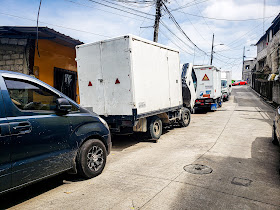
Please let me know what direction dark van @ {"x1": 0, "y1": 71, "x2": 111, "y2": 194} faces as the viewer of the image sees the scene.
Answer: facing away from the viewer and to the right of the viewer

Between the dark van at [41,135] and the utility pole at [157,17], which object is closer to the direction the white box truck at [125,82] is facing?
the utility pole

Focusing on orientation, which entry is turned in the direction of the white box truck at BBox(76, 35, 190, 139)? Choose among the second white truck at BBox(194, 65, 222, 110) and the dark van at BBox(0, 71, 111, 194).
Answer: the dark van

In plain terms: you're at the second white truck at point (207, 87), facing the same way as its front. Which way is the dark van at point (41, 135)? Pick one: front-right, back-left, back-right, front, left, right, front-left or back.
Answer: back

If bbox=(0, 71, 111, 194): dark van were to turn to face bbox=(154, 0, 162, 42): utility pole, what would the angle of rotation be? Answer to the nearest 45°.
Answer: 0° — it already faces it

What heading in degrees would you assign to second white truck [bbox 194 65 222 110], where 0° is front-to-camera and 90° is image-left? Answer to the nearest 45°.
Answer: approximately 180°

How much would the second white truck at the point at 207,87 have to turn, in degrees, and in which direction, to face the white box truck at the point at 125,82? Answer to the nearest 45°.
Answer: approximately 180°

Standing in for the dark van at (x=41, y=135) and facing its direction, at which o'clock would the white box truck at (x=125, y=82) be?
The white box truck is roughly at 12 o'clock from the dark van.

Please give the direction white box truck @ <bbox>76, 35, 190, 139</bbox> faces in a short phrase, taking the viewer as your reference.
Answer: facing away from the viewer and to the right of the viewer
